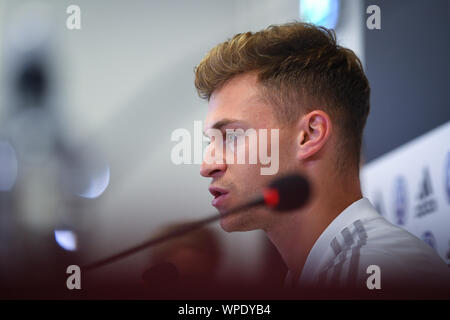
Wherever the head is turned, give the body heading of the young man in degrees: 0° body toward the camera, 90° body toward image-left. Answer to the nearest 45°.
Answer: approximately 90°

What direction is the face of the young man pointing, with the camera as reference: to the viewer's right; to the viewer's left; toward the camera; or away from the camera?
to the viewer's left
